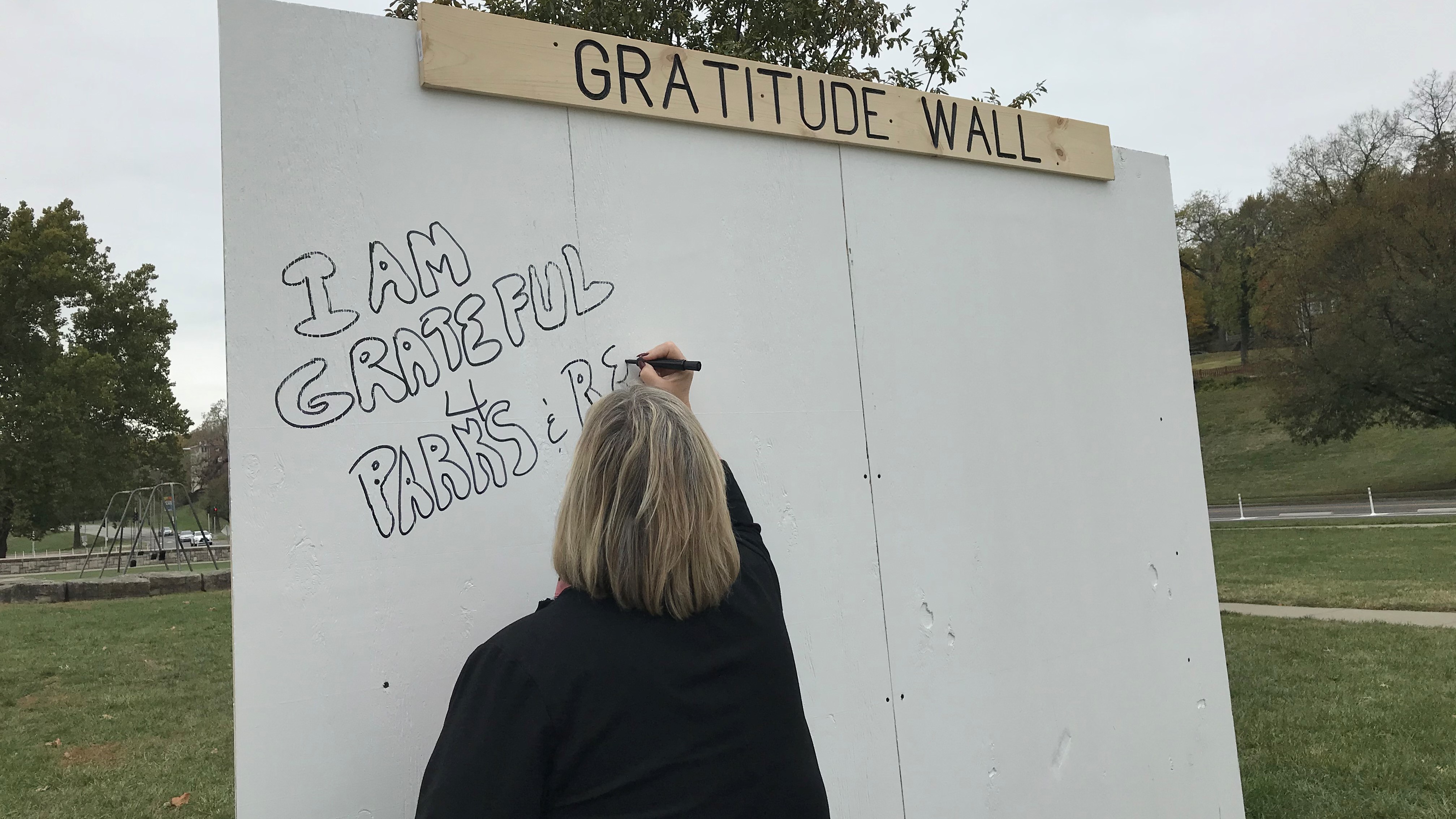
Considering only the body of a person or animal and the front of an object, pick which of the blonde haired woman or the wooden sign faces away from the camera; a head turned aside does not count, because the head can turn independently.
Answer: the blonde haired woman

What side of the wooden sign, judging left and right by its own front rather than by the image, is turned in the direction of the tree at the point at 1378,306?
left

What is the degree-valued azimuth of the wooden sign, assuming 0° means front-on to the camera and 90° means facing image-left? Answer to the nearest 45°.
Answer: approximately 315°

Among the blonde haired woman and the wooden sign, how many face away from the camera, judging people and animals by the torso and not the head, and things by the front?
1

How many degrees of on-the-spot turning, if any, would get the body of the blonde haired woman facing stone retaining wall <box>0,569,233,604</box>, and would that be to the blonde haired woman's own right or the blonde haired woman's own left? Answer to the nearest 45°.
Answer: approximately 45° to the blonde haired woman's own left

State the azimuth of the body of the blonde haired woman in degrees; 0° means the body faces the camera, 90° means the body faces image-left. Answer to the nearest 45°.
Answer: approximately 180°

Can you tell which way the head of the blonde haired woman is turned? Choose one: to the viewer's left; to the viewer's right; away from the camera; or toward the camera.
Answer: away from the camera
